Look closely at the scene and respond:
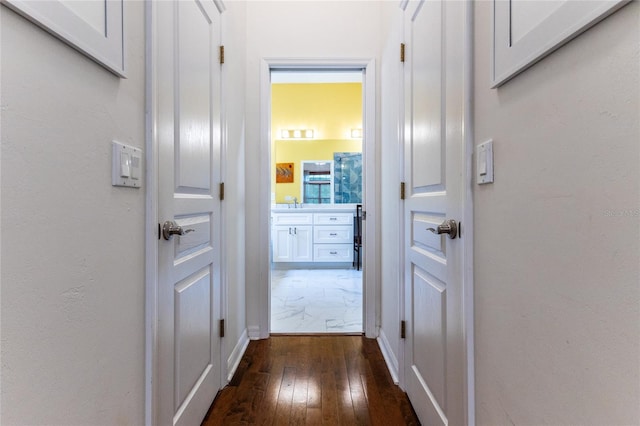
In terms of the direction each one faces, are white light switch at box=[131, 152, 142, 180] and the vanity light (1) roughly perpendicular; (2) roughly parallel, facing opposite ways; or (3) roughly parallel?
roughly perpendicular

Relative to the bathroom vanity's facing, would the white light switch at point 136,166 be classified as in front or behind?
in front

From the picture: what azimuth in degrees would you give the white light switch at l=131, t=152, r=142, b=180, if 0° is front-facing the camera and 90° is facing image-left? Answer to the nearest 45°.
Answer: approximately 315°

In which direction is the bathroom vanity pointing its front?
toward the camera

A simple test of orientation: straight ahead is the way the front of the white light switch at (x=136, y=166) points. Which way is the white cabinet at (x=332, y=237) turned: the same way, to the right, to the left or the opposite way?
to the right

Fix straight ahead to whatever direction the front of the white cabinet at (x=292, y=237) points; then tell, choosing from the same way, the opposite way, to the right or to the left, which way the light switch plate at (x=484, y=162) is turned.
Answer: to the right

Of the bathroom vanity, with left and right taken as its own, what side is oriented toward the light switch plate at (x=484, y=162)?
front

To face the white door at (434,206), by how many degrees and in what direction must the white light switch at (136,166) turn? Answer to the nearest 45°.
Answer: approximately 45° to its left

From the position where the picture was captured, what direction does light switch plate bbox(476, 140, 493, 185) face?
facing the viewer and to the left of the viewer

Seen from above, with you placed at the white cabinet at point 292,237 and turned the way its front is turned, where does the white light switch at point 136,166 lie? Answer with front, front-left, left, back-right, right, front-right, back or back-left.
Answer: front

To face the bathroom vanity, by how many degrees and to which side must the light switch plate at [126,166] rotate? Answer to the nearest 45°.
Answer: approximately 90° to its left
